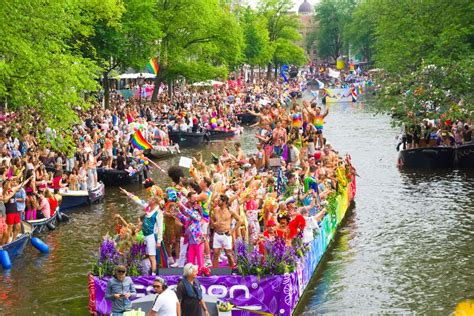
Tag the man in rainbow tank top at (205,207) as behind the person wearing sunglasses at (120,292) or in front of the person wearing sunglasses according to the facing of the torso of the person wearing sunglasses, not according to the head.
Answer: behind

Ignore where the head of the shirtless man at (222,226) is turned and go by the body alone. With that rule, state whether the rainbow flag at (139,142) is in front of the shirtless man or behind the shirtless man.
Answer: behind

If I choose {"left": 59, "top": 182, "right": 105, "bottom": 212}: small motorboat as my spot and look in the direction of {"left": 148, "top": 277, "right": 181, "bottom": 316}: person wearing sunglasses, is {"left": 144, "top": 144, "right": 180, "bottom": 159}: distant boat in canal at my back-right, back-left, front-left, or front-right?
back-left

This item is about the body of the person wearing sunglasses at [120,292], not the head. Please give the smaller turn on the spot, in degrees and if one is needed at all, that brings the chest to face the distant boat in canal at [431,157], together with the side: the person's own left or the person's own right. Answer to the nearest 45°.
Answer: approximately 135° to the person's own left

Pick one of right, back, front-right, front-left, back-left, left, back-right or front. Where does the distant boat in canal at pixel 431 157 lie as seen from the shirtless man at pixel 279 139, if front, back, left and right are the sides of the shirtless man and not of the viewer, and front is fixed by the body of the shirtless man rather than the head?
back-left

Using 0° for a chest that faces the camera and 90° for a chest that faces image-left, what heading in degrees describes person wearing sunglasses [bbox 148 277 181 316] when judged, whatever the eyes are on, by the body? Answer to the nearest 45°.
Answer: approximately 45°

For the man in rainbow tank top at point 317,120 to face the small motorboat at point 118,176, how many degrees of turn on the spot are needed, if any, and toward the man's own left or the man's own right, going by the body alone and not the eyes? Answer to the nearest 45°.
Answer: approximately 90° to the man's own right
